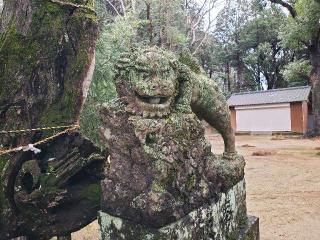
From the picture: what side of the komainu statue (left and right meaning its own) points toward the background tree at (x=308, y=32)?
back

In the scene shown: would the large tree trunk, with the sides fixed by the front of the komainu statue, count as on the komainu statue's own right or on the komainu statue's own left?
on the komainu statue's own right

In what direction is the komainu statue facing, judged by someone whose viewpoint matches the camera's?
facing the viewer and to the left of the viewer

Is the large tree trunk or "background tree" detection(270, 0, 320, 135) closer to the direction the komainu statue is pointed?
the large tree trunk
